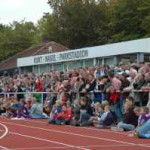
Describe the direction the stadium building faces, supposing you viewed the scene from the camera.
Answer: facing the viewer and to the left of the viewer

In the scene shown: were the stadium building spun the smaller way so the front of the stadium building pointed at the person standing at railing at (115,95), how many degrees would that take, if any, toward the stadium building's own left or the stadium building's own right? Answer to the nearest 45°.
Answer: approximately 45° to the stadium building's own left

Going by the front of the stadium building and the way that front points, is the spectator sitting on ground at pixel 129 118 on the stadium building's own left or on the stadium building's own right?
on the stadium building's own left
